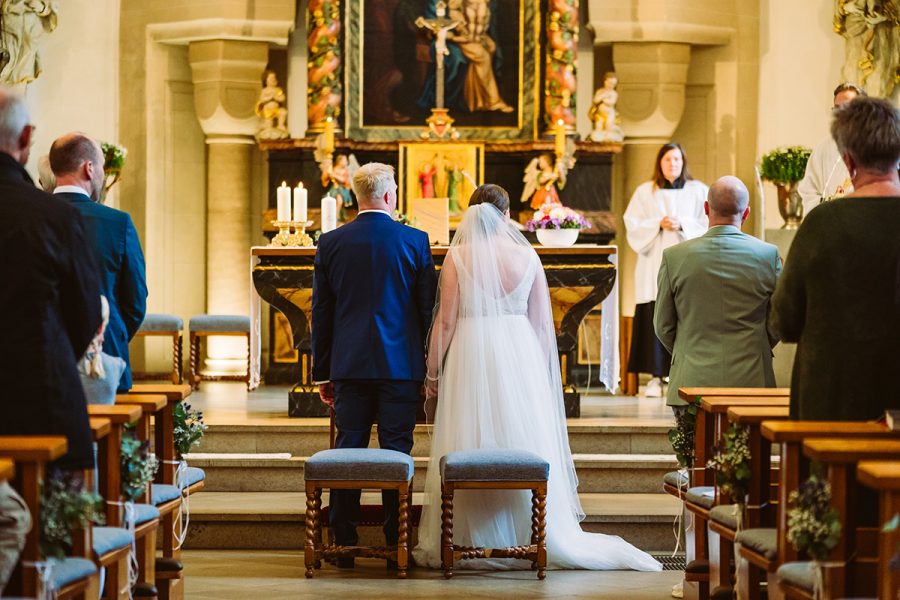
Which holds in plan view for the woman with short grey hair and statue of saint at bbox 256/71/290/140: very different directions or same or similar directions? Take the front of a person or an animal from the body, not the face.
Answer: very different directions

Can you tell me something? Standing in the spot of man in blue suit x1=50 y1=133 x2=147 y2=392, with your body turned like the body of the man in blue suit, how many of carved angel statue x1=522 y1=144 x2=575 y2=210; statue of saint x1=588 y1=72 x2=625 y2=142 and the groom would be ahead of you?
3

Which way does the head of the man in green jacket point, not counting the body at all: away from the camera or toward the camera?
away from the camera

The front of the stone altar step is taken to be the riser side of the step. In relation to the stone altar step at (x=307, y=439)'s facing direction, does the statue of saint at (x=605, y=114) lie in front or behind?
behind

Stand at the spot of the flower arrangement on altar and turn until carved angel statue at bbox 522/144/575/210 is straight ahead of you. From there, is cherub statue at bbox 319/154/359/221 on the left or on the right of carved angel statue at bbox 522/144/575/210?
left

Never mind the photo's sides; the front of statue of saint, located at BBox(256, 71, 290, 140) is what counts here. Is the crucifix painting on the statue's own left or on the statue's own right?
on the statue's own left

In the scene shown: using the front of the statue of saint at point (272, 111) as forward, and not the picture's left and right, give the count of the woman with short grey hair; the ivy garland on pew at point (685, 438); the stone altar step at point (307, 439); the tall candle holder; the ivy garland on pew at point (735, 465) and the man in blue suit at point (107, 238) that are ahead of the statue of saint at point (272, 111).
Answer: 6

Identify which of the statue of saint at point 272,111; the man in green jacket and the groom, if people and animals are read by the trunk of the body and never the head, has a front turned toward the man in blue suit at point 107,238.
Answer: the statue of saint

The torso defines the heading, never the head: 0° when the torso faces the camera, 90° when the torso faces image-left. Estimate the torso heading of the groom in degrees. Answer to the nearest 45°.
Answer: approximately 180°

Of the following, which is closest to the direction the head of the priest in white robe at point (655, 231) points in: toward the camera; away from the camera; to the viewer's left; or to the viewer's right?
toward the camera

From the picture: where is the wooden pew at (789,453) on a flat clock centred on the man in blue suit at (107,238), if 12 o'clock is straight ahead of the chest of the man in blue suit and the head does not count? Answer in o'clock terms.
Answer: The wooden pew is roughly at 3 o'clock from the man in blue suit.

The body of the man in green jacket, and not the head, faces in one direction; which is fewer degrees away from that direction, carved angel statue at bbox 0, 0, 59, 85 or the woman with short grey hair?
the carved angel statue

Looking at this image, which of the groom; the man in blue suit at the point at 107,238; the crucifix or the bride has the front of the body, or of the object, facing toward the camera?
the crucifix

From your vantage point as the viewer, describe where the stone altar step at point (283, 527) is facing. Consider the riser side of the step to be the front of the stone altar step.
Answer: facing the viewer

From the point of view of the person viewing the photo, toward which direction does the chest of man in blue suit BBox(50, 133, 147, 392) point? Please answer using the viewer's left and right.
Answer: facing away from the viewer and to the right of the viewer

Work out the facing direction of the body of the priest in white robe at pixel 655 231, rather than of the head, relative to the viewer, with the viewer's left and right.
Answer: facing the viewer

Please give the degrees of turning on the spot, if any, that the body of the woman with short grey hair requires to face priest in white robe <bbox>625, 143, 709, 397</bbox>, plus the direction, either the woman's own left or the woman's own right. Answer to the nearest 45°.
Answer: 0° — they already face them

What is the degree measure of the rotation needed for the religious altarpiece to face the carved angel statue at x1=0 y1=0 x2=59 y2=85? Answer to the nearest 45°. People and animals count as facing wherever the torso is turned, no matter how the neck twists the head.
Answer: approximately 90° to its right

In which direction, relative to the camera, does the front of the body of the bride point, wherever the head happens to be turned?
away from the camera

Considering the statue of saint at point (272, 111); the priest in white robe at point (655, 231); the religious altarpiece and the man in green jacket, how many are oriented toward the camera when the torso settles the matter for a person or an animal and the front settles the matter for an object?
3

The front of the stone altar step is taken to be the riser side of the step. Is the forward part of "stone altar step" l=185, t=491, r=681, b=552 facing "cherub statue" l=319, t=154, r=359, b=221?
no

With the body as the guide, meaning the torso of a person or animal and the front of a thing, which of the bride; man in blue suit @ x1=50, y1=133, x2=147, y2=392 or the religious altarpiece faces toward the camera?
the religious altarpiece

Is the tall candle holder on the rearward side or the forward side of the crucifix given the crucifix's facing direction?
on the forward side

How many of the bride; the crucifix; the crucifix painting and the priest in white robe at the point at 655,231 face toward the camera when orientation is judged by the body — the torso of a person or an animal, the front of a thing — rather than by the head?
3
